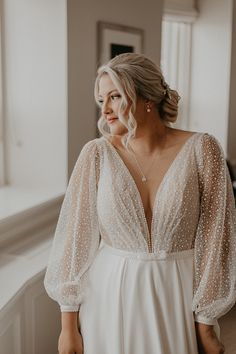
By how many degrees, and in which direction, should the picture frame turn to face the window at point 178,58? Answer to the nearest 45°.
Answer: approximately 135° to its left

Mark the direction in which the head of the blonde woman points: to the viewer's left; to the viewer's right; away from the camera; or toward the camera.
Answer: to the viewer's left

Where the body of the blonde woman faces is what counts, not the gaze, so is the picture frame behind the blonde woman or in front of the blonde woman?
behind

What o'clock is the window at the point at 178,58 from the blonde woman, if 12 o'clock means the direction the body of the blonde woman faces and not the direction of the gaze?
The window is roughly at 6 o'clock from the blonde woman.

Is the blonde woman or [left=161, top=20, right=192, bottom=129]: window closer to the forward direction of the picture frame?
the blonde woman

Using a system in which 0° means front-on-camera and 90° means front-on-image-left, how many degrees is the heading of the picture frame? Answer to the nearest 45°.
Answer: approximately 315°

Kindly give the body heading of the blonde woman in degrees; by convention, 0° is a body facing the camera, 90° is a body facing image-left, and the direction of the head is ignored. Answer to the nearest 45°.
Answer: approximately 0°
